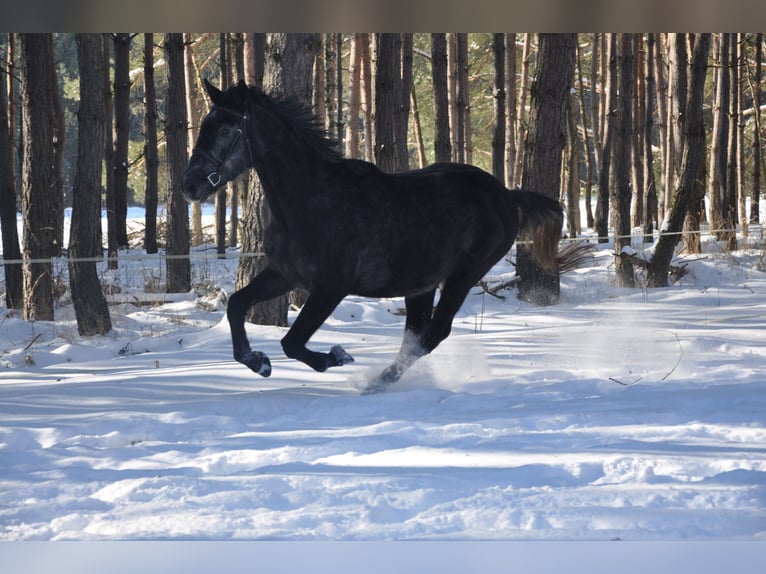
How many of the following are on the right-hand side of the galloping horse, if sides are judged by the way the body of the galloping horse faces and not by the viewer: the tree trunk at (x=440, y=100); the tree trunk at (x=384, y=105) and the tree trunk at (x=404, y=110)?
3

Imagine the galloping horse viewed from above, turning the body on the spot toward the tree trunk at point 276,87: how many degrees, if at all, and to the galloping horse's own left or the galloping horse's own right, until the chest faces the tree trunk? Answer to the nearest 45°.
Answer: approximately 90° to the galloping horse's own right

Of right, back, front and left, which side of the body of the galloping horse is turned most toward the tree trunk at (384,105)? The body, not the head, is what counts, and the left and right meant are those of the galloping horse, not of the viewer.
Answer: right

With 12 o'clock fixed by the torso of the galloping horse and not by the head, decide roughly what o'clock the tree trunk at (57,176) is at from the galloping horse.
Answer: The tree trunk is roughly at 2 o'clock from the galloping horse.

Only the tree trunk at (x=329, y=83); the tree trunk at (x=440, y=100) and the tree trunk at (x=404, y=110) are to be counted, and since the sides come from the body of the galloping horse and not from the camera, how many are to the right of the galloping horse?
3

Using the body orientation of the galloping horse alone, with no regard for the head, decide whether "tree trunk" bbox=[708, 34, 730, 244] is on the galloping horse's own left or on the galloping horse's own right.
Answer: on the galloping horse's own right

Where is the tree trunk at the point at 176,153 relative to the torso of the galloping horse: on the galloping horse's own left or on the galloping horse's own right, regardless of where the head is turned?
on the galloping horse's own right

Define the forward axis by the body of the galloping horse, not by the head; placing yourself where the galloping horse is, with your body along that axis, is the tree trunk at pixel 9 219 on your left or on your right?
on your right

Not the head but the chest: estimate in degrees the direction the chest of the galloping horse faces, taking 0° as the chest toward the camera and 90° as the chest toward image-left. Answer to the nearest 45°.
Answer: approximately 90°

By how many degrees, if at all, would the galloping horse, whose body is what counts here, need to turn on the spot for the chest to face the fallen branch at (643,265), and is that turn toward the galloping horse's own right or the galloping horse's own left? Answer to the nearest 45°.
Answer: approximately 135° to the galloping horse's own right
